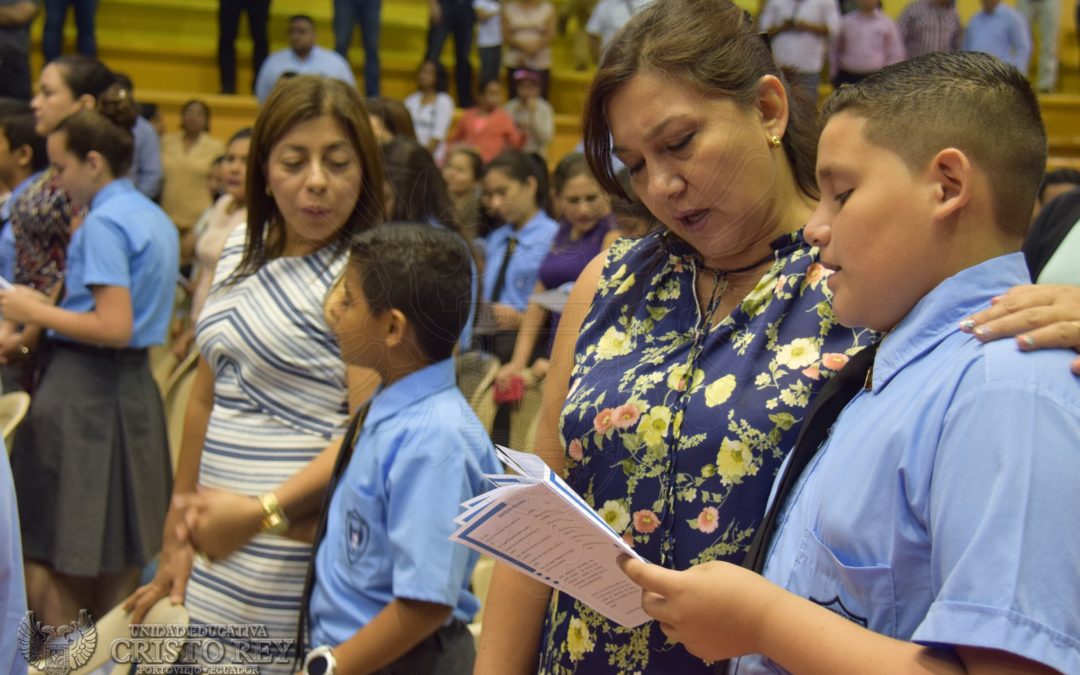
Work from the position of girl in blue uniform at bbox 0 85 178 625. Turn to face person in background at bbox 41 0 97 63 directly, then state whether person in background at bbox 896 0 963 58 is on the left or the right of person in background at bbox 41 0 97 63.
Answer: right

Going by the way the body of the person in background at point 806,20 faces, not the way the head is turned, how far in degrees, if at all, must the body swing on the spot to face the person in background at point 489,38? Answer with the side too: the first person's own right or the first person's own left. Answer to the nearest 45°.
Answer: approximately 90° to the first person's own right

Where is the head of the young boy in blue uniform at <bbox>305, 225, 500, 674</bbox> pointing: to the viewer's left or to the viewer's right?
to the viewer's left

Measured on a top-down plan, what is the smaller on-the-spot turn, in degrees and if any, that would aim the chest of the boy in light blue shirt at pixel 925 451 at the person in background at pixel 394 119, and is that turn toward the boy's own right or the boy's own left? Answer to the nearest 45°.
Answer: approximately 45° to the boy's own right

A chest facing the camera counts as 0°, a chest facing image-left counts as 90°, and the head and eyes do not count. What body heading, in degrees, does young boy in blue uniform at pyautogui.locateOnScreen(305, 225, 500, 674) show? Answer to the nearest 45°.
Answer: approximately 90°

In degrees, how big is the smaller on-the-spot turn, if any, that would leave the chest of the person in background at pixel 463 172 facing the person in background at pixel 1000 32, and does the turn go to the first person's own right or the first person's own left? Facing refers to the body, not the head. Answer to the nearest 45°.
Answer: approximately 180°

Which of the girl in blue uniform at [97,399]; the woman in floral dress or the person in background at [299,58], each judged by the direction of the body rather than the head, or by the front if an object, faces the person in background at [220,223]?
the person in background at [299,58]

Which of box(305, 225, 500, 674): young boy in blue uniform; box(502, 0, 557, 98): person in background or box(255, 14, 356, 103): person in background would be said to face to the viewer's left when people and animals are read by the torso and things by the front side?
the young boy in blue uniform

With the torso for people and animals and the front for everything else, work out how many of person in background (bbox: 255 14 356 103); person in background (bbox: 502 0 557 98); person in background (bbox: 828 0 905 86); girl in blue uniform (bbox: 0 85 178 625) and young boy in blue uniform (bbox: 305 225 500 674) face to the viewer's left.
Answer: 2
